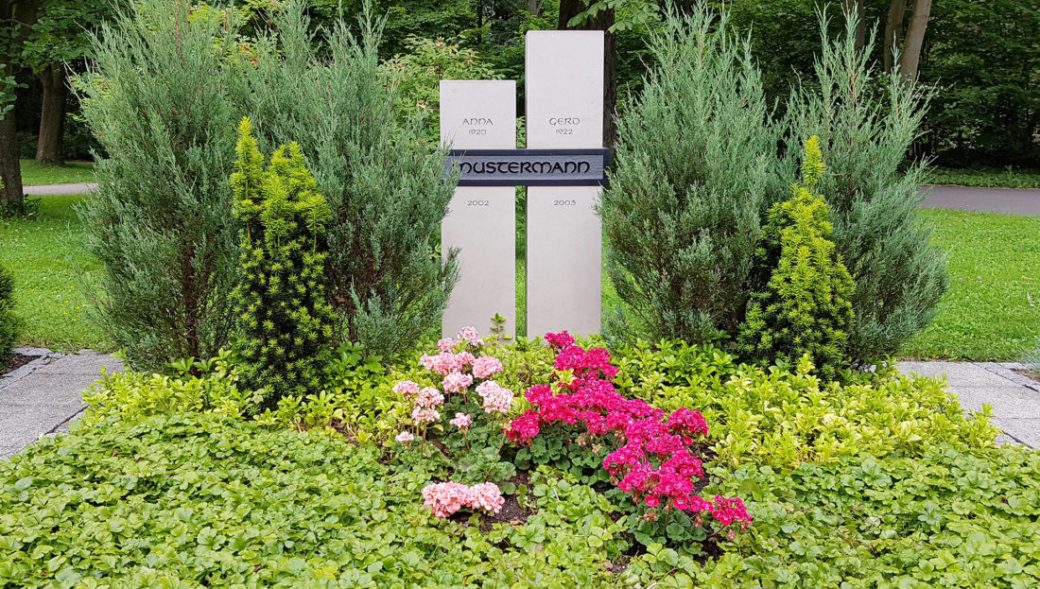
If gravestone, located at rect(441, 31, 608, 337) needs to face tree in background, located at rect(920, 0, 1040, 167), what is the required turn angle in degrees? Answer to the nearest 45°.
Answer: approximately 135° to its left

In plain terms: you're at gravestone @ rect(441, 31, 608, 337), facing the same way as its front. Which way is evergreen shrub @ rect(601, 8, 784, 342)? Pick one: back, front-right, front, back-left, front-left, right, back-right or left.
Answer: front-left

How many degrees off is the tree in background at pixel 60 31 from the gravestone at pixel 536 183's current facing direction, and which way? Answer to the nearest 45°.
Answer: approximately 135° to its right

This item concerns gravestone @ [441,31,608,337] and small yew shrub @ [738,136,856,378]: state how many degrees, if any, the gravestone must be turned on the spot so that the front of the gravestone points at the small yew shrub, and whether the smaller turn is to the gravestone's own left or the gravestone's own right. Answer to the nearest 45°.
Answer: approximately 45° to the gravestone's own left

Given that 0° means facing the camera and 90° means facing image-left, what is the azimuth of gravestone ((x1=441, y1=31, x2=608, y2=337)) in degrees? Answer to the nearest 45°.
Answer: approximately 0°

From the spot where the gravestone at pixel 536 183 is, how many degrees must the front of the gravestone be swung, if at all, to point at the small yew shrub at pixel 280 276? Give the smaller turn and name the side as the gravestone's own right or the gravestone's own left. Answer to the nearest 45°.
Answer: approximately 45° to the gravestone's own right

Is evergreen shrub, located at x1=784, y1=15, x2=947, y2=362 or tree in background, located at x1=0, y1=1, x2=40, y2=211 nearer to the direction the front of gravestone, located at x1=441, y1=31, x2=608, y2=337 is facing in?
the evergreen shrub

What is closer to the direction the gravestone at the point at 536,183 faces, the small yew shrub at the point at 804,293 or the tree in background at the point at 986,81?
the small yew shrub

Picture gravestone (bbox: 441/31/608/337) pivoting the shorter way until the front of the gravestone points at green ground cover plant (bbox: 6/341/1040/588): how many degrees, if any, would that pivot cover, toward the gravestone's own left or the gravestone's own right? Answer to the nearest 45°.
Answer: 0° — it already faces it

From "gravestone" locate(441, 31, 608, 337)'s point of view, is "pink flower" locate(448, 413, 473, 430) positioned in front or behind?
in front
